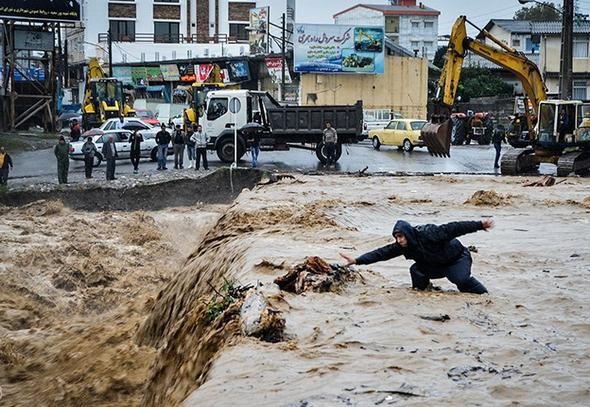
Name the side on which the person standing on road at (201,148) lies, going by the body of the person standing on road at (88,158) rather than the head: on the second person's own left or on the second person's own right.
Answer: on the second person's own left

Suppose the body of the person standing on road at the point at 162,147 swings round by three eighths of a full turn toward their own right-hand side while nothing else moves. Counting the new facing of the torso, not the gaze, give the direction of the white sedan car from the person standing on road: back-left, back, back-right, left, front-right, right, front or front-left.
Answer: front

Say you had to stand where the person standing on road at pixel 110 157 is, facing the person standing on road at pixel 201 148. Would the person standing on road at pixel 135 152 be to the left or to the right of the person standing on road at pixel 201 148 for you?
left

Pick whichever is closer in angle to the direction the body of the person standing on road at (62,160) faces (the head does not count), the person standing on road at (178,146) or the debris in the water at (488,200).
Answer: the debris in the water

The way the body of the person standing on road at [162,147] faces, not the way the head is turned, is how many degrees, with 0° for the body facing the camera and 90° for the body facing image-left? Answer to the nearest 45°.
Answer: approximately 0°

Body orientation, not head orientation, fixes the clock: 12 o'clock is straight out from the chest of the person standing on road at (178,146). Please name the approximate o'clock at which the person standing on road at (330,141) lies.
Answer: the person standing on road at (330,141) is roughly at 9 o'clock from the person standing on road at (178,146).

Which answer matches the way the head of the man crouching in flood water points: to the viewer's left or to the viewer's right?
to the viewer's left

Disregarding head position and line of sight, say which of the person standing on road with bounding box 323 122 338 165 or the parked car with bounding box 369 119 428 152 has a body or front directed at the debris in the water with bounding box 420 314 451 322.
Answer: the person standing on road

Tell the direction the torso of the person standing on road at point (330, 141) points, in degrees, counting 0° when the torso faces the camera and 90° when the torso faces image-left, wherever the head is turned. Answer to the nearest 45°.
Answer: approximately 0°

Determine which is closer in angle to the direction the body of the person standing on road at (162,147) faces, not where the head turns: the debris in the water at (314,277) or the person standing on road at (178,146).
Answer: the debris in the water

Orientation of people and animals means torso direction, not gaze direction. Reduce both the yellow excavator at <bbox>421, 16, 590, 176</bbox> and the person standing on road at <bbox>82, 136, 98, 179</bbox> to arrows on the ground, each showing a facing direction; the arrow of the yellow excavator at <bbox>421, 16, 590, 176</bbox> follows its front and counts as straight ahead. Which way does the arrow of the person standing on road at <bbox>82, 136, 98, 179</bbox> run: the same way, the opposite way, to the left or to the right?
to the left

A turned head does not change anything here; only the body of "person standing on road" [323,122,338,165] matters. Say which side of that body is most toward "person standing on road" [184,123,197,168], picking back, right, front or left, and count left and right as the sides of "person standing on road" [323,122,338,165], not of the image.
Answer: right
